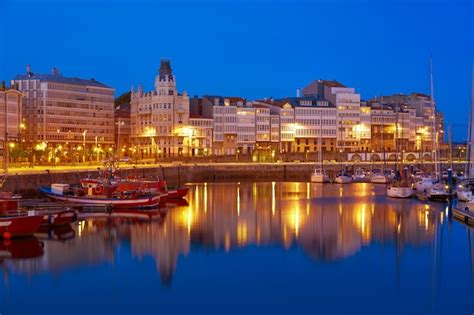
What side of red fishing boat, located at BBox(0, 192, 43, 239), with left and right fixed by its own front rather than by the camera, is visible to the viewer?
right

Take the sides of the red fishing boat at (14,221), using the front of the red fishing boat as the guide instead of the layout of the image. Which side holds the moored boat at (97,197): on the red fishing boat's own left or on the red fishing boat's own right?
on the red fishing boat's own left
